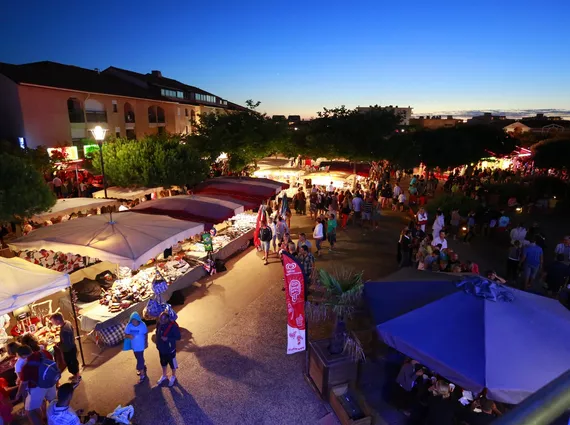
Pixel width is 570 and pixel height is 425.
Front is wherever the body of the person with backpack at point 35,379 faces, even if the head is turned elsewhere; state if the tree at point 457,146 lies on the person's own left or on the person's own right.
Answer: on the person's own right

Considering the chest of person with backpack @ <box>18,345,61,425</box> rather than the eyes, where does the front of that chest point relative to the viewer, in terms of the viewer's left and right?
facing away from the viewer and to the left of the viewer

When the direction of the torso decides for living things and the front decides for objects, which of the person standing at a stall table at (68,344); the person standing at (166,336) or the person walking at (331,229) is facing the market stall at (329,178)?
the person walking at (331,229)

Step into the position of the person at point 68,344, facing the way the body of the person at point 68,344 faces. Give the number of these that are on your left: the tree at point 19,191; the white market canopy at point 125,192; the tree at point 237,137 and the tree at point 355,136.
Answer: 0

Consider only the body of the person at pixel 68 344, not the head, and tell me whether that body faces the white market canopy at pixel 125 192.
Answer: no

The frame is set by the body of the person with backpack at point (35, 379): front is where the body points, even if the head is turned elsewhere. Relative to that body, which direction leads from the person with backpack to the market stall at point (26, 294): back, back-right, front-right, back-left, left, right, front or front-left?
front-right

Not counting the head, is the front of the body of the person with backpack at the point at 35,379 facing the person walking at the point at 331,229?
no

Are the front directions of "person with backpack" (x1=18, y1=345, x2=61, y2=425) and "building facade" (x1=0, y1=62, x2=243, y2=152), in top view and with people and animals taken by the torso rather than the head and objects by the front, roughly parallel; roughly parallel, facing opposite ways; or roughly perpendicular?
roughly parallel, facing opposite ways

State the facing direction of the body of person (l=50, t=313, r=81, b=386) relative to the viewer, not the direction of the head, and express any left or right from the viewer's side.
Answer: facing to the left of the viewer

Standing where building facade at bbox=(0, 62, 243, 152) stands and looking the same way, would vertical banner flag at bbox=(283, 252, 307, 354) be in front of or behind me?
in front

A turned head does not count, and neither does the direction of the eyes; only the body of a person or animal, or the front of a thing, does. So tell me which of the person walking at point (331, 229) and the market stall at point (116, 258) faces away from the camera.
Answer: the person walking
